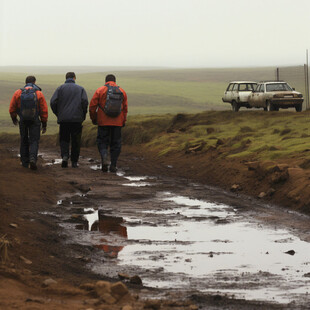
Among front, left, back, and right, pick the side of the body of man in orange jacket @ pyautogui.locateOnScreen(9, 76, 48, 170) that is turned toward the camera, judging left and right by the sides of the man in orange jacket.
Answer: back

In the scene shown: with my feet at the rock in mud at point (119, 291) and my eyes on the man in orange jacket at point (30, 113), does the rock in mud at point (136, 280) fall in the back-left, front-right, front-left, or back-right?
front-right

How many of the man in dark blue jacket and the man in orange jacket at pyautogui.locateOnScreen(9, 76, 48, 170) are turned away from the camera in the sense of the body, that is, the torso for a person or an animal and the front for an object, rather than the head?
2

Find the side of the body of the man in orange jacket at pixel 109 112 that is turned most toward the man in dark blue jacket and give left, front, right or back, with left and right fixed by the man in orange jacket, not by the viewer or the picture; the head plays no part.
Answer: left

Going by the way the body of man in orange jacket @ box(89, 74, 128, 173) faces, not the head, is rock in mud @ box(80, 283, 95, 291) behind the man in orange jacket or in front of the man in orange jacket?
behind

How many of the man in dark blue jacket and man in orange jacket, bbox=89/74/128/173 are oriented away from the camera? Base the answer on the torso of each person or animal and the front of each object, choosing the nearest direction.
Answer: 2

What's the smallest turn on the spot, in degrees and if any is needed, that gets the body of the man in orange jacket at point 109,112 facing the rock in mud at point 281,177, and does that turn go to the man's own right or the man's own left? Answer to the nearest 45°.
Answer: approximately 135° to the man's own right

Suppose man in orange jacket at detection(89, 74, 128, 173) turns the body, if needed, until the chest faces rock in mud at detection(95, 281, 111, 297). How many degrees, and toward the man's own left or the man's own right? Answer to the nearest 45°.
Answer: approximately 180°

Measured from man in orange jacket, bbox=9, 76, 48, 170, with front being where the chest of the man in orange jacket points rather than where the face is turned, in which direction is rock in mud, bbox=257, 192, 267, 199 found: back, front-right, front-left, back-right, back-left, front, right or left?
back-right

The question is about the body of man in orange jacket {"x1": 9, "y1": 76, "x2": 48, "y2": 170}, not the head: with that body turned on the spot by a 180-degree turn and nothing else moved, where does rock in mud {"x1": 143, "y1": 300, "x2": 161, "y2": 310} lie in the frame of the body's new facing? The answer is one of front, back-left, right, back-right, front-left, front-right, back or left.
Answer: front

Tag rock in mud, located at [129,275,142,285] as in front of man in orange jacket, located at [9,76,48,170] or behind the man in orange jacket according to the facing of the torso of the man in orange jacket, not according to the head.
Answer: behind

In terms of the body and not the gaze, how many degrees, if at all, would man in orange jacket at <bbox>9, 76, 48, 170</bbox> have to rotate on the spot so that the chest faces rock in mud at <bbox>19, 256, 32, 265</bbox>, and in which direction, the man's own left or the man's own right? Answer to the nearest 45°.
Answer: approximately 180°

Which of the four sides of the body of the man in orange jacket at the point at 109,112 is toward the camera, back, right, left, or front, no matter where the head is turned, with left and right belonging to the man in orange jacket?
back

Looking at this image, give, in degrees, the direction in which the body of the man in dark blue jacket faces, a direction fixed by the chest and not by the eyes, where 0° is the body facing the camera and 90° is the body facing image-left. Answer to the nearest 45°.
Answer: approximately 180°
